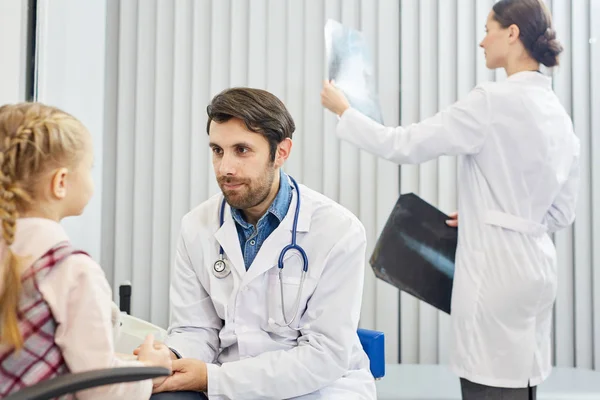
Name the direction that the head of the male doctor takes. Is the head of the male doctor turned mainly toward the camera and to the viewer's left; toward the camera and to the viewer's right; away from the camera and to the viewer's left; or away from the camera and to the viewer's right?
toward the camera and to the viewer's left

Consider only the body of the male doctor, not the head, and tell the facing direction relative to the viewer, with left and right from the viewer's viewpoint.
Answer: facing the viewer and to the left of the viewer

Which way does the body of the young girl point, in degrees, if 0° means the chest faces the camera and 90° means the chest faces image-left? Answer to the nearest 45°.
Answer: approximately 225°

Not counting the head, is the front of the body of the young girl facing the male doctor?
yes

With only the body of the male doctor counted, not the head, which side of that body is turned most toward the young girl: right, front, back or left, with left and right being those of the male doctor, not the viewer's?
front

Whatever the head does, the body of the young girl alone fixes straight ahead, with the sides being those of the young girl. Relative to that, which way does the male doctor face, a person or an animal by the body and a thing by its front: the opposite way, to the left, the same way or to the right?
the opposite way
